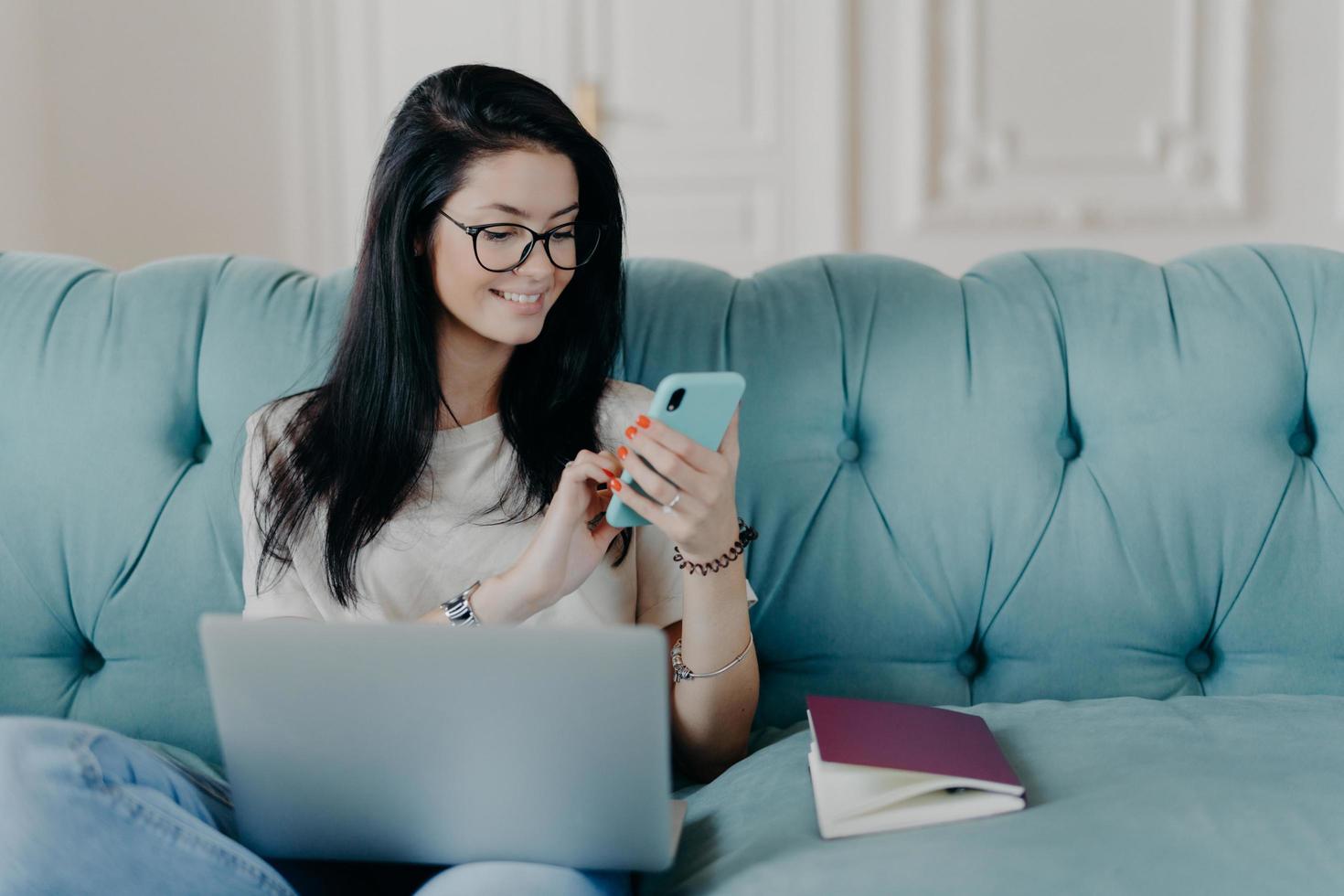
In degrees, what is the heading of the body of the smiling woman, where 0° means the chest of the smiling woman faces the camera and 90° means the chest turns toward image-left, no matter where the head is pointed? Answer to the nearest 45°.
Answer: approximately 0°

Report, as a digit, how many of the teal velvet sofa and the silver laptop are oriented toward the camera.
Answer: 1

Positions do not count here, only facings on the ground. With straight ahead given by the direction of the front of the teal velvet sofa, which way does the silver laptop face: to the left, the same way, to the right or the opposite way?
the opposite way

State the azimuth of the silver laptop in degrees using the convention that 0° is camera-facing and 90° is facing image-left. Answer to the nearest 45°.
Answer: approximately 180°
